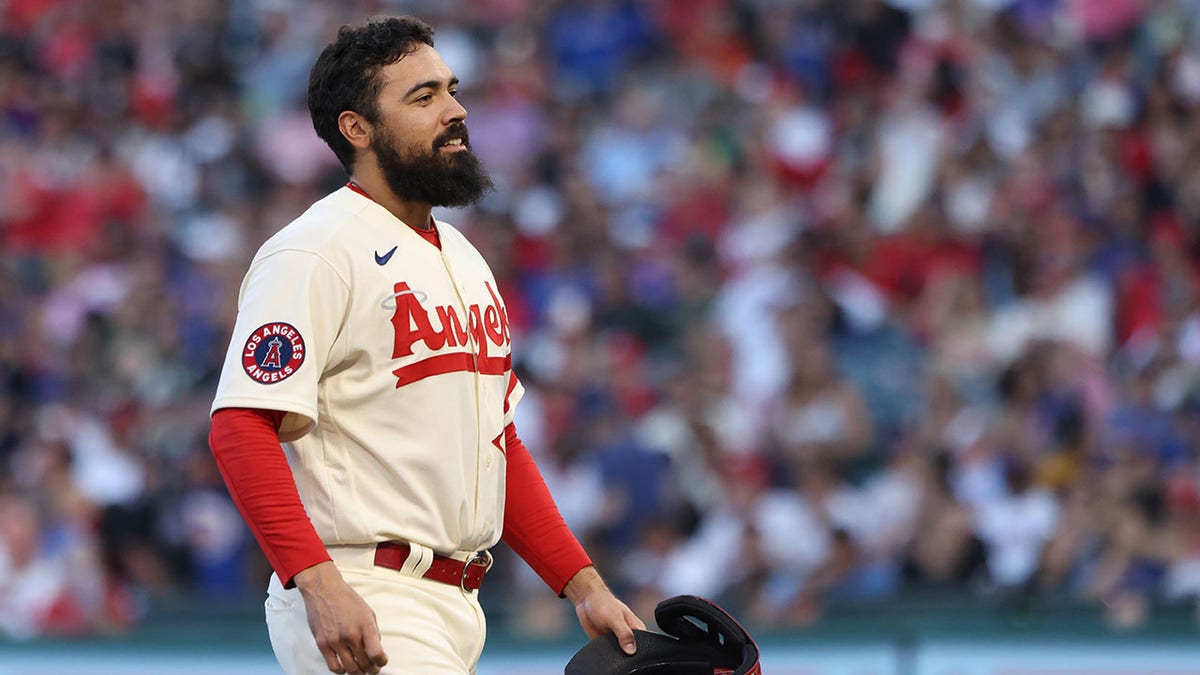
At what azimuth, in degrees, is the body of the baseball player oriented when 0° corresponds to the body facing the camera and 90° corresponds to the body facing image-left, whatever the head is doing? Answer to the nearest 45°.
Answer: approximately 315°
